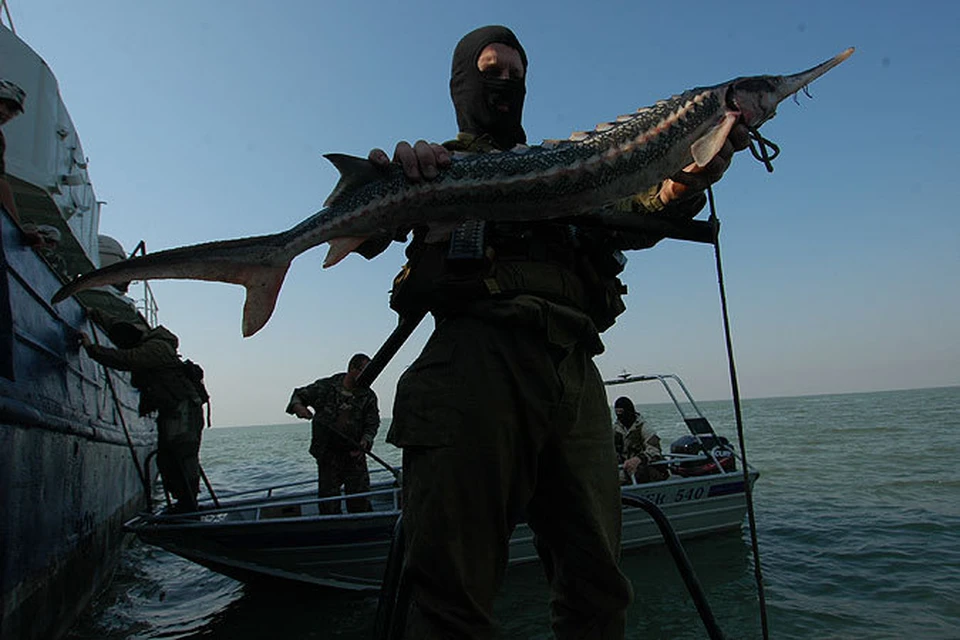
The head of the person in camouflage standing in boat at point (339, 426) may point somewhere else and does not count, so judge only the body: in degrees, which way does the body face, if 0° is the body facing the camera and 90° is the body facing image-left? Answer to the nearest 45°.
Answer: approximately 0°

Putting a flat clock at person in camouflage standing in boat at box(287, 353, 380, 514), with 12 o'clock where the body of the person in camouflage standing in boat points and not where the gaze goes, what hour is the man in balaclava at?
The man in balaclava is roughly at 12 o'clock from the person in camouflage standing in boat.

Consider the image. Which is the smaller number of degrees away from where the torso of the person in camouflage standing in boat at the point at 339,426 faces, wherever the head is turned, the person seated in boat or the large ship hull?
the large ship hull

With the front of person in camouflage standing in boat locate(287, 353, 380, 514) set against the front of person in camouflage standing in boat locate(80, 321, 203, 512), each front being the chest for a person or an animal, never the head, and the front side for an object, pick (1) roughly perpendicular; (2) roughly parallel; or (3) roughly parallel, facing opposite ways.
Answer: roughly perpendicular

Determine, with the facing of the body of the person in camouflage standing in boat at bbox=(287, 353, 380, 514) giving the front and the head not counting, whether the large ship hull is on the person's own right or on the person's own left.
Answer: on the person's own right

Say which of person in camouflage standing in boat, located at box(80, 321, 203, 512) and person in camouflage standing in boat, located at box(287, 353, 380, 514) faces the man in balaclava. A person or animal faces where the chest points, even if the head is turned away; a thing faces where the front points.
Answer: person in camouflage standing in boat, located at box(287, 353, 380, 514)

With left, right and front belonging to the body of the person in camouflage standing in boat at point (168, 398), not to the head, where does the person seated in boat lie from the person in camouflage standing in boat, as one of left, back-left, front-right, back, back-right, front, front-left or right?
back

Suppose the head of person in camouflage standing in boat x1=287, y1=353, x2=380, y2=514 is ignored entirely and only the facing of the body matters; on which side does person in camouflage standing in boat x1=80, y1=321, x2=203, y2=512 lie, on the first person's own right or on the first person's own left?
on the first person's own right

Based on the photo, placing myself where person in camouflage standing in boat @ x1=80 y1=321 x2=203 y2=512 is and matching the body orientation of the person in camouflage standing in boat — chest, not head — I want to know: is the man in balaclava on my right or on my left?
on my left

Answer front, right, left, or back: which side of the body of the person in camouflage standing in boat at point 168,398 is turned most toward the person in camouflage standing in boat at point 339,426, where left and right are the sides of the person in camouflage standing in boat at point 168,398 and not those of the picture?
back

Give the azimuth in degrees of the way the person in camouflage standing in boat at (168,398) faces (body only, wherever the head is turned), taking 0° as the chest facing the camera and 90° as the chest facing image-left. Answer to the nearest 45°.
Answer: approximately 90°

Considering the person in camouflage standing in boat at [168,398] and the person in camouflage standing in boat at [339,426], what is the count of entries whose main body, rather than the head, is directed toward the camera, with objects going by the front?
1
